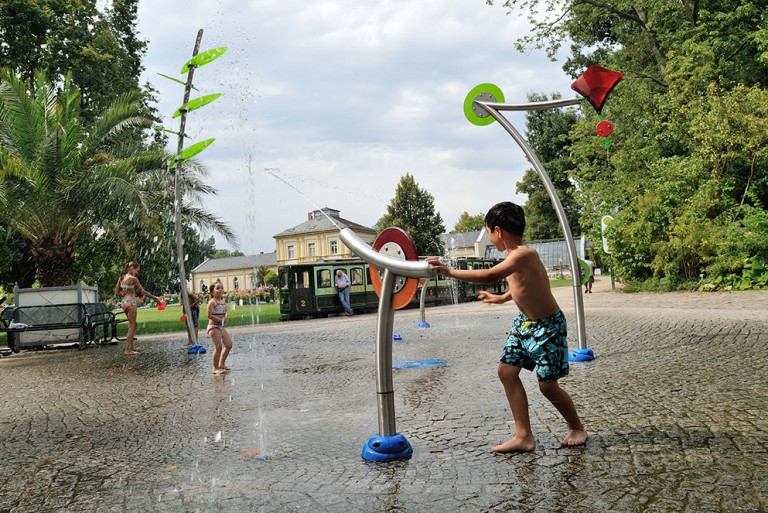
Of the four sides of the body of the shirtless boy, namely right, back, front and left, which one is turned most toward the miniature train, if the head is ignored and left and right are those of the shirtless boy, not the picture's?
right

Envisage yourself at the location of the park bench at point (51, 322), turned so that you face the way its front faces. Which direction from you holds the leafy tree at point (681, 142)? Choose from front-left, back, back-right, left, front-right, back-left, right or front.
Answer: left

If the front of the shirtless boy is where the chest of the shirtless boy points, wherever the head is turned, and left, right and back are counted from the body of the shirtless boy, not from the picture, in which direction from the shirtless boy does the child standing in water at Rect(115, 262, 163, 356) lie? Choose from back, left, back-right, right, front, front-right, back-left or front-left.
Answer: front-right

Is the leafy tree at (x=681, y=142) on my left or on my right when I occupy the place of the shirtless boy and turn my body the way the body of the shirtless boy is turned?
on my right

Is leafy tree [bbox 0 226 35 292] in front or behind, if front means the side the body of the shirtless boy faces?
in front

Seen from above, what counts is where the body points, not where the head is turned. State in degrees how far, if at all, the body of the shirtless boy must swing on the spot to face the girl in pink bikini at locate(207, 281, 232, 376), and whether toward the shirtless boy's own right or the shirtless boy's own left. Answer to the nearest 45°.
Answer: approximately 45° to the shirtless boy's own right

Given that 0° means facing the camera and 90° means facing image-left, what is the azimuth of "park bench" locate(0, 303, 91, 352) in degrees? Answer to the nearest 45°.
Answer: approximately 0°

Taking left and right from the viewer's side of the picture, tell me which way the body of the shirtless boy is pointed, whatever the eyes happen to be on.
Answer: facing to the left of the viewer

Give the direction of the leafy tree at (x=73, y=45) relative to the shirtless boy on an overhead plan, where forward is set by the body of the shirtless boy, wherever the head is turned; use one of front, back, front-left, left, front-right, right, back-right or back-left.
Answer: front-right

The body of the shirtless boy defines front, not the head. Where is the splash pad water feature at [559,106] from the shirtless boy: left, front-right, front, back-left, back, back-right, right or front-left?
right

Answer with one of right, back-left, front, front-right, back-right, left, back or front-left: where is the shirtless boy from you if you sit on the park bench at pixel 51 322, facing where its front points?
front

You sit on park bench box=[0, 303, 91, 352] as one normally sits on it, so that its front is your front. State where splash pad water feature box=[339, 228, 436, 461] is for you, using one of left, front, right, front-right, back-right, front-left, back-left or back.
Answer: front

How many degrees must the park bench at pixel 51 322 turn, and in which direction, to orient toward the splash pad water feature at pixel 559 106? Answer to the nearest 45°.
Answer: approximately 45° to its left

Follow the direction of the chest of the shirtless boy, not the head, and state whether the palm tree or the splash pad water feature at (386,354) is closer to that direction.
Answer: the splash pad water feature

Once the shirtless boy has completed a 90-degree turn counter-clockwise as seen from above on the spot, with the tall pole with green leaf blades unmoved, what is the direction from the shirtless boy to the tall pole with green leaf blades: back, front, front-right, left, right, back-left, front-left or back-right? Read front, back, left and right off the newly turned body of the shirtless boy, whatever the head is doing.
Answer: back-right

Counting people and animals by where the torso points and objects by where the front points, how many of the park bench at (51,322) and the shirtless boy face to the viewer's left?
1

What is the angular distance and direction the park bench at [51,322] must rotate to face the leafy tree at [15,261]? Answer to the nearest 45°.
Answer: approximately 180°
